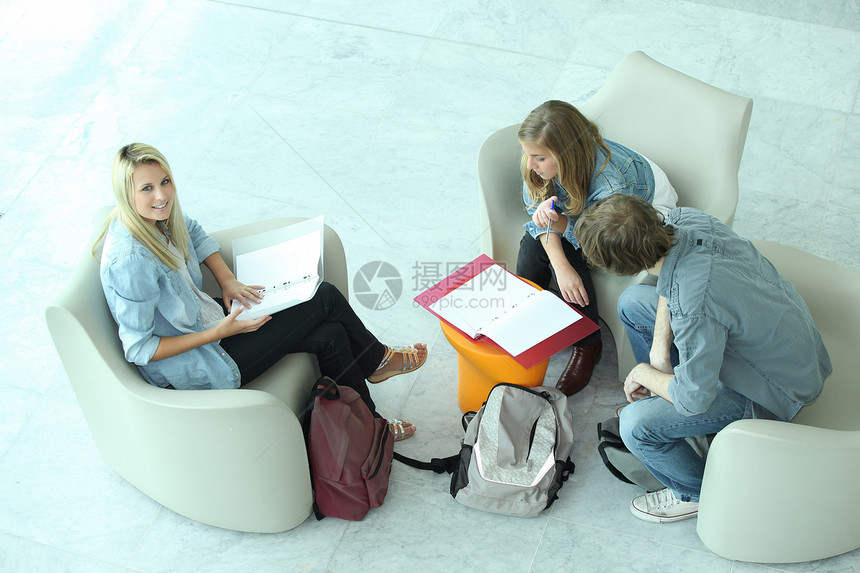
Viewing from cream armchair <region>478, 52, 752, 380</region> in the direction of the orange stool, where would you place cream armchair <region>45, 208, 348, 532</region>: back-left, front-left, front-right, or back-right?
front-right

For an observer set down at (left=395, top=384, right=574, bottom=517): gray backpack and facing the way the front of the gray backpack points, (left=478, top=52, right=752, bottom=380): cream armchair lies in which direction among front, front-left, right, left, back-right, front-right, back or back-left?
back

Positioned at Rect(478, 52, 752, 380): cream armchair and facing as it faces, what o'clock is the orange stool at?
The orange stool is roughly at 11 o'clock from the cream armchair.

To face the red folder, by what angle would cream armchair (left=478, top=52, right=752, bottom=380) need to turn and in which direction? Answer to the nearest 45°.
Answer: approximately 45° to its left

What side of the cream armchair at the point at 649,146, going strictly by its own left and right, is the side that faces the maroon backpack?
front

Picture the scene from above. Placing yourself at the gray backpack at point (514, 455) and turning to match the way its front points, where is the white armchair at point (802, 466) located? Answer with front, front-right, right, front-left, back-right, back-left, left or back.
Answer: left

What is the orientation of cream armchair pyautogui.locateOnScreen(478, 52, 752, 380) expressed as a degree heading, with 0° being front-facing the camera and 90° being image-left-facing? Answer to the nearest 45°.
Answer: approximately 45°

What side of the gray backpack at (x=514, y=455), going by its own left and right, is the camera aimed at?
front

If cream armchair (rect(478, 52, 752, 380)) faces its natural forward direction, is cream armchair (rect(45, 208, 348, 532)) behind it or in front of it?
in front

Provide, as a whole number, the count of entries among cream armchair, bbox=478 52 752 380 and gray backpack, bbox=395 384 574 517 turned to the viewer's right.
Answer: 0
